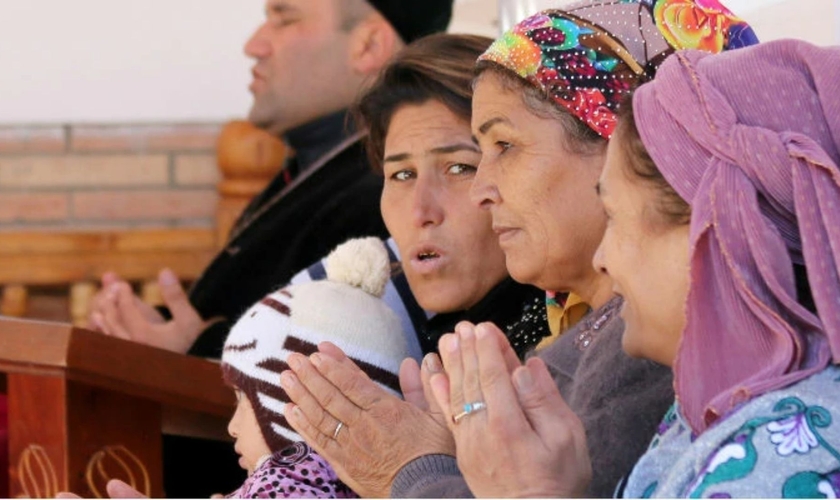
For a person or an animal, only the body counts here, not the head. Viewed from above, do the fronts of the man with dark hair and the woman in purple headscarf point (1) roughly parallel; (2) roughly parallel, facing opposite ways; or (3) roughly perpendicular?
roughly parallel

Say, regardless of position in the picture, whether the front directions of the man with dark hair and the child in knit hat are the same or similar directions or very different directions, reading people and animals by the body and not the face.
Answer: same or similar directions

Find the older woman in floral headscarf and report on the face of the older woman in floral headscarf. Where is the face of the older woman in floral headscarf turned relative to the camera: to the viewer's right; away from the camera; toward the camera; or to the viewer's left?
to the viewer's left

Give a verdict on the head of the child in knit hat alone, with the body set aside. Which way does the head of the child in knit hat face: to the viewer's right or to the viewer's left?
to the viewer's left

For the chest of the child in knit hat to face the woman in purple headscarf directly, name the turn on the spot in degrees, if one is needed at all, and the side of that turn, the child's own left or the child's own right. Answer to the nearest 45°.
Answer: approximately 135° to the child's own left

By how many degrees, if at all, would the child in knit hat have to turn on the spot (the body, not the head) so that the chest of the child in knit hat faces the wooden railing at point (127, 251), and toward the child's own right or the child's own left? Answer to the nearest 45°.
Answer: approximately 90° to the child's own right

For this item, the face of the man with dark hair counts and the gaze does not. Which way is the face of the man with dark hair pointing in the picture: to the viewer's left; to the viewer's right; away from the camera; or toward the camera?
to the viewer's left

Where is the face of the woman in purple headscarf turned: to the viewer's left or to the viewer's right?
to the viewer's left

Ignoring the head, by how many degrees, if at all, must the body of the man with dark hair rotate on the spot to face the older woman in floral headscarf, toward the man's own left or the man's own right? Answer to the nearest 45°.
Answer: approximately 90° to the man's own left

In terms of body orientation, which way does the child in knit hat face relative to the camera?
to the viewer's left

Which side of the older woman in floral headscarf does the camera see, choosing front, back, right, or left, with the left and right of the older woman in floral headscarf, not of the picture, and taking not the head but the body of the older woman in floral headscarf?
left

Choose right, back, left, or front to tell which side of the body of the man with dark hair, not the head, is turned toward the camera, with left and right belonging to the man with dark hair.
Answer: left

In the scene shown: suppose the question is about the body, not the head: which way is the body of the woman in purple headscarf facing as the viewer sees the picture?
to the viewer's left
